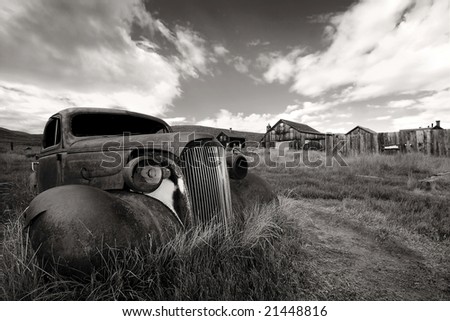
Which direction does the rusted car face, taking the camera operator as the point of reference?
facing the viewer and to the right of the viewer

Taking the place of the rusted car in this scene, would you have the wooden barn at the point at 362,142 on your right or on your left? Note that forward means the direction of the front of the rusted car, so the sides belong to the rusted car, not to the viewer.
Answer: on your left

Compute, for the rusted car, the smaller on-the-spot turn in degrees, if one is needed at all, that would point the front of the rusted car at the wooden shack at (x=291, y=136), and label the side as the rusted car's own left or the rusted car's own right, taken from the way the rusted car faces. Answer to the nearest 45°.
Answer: approximately 90° to the rusted car's own left

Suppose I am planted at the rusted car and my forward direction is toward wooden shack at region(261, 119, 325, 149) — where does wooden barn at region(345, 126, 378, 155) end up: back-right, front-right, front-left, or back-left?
front-right

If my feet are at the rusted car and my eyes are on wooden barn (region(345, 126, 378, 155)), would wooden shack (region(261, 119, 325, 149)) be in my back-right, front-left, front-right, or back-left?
front-left
